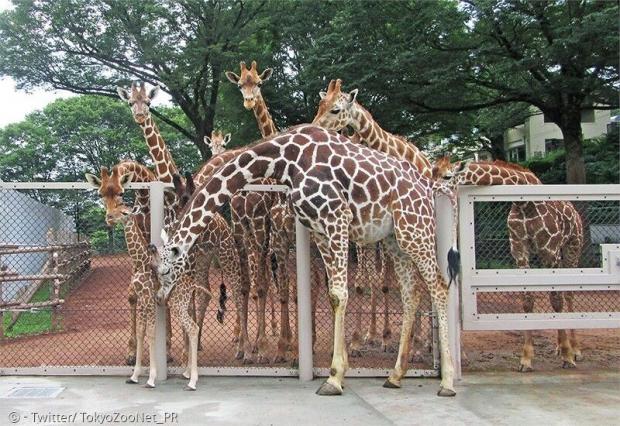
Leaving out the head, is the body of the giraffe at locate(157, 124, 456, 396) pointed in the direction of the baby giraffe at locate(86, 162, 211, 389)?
yes

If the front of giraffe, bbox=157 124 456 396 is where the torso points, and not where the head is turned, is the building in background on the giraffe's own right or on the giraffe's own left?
on the giraffe's own right

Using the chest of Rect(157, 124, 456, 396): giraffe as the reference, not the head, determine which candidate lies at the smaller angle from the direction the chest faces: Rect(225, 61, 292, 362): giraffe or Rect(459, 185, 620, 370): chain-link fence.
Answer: the giraffe

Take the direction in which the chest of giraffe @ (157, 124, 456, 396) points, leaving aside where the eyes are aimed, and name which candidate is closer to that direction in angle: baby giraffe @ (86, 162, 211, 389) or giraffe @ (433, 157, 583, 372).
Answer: the baby giraffe

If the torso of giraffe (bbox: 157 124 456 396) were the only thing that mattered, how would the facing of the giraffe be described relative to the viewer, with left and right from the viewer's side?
facing to the left of the viewer

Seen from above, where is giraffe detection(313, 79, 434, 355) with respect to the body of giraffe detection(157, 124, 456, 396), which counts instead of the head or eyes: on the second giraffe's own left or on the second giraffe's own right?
on the second giraffe's own right

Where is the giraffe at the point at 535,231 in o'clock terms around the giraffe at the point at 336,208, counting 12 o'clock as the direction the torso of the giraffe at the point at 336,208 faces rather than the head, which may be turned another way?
the giraffe at the point at 535,231 is roughly at 5 o'clock from the giraffe at the point at 336,208.

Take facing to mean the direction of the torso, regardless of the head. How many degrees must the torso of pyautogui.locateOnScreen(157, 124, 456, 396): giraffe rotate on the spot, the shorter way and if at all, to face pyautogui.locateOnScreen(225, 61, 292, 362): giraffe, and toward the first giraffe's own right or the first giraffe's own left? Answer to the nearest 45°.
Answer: approximately 45° to the first giraffe's own right
